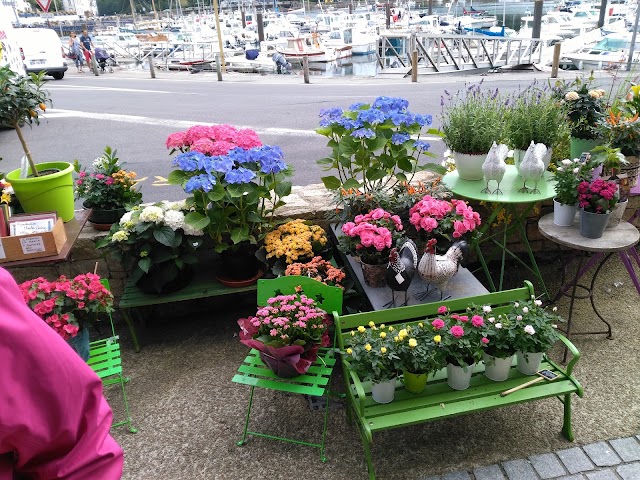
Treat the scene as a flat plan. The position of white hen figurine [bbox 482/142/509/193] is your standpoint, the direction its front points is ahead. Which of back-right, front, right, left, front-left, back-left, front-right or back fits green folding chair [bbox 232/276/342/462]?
front

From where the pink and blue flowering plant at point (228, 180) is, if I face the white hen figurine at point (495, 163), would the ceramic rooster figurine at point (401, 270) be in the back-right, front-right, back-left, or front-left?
front-right

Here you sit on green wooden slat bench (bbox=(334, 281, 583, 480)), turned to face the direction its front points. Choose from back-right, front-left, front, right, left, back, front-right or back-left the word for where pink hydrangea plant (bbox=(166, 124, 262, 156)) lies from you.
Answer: back

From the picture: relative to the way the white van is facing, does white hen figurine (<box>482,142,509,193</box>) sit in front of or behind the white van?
behind

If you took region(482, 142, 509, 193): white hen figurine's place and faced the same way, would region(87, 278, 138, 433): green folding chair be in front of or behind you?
in front

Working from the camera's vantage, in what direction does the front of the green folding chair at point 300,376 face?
facing the viewer and to the left of the viewer

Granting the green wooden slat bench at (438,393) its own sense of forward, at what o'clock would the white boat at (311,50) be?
The white boat is roughly at 7 o'clock from the green wooden slat bench.

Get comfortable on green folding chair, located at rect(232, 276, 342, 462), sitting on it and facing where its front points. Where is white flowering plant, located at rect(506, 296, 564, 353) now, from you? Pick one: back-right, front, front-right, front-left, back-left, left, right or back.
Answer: back-left

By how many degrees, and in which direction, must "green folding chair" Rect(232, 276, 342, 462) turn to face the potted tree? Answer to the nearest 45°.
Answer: approximately 90° to its right

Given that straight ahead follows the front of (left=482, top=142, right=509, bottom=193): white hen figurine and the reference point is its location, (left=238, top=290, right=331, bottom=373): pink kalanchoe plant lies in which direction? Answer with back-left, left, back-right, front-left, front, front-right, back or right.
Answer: front

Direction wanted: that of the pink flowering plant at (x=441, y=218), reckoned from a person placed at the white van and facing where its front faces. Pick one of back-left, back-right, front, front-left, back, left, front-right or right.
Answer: back
